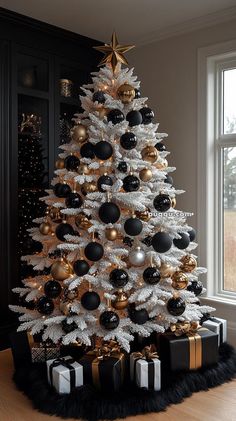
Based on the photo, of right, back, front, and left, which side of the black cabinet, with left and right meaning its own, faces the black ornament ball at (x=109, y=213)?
front

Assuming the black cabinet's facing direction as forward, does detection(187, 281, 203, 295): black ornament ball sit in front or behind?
in front

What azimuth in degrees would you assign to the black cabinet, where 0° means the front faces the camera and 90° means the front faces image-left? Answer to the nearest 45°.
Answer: approximately 315°

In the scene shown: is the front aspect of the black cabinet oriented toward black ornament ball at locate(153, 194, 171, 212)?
yes

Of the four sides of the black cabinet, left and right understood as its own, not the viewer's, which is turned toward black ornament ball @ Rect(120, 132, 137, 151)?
front

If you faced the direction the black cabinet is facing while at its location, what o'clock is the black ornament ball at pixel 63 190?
The black ornament ball is roughly at 1 o'clock from the black cabinet.

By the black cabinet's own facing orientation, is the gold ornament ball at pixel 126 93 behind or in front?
in front
